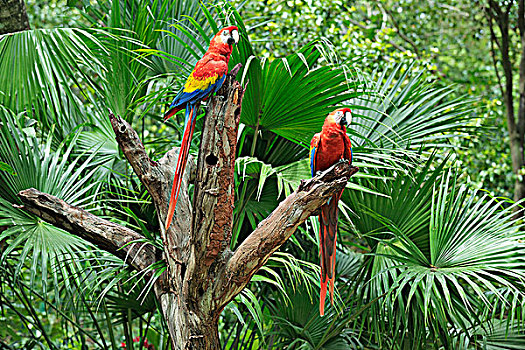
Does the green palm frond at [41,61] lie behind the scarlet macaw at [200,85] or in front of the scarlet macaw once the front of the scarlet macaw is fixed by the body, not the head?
behind

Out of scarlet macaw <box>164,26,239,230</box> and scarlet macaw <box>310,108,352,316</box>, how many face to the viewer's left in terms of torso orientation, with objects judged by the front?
0

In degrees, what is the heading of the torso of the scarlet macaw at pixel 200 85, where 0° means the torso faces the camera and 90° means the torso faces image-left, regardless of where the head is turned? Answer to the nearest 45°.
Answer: approximately 270°

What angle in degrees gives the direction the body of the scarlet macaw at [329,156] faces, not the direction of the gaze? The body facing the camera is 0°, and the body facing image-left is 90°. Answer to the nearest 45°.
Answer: approximately 315°

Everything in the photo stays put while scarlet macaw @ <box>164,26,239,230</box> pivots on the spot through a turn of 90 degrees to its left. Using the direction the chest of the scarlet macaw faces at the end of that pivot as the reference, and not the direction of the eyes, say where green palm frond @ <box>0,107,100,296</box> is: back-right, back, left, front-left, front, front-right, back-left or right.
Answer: front-left
